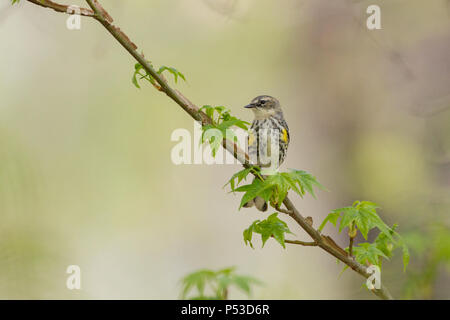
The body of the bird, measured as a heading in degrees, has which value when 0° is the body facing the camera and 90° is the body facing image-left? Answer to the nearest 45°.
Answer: approximately 0°
